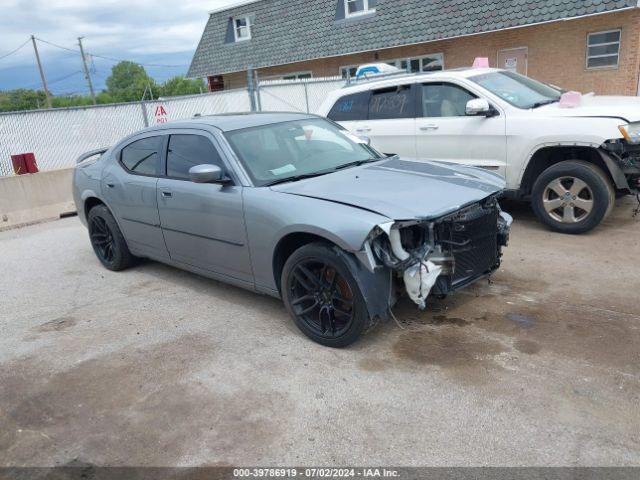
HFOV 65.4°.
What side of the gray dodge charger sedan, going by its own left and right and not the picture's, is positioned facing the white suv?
left

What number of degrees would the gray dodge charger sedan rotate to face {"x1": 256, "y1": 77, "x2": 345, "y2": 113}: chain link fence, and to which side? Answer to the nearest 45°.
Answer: approximately 135° to its left

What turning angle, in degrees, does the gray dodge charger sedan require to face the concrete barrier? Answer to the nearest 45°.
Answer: approximately 180°

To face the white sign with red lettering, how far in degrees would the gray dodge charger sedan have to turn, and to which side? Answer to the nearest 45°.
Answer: approximately 135° to its left

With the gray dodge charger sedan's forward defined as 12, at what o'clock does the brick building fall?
The brick building is roughly at 8 o'clock from the gray dodge charger sedan.

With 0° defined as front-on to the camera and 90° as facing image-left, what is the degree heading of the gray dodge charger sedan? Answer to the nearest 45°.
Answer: approximately 315°

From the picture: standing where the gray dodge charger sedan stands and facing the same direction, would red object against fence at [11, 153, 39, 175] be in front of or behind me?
behind

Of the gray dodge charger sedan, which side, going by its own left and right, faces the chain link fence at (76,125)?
back
